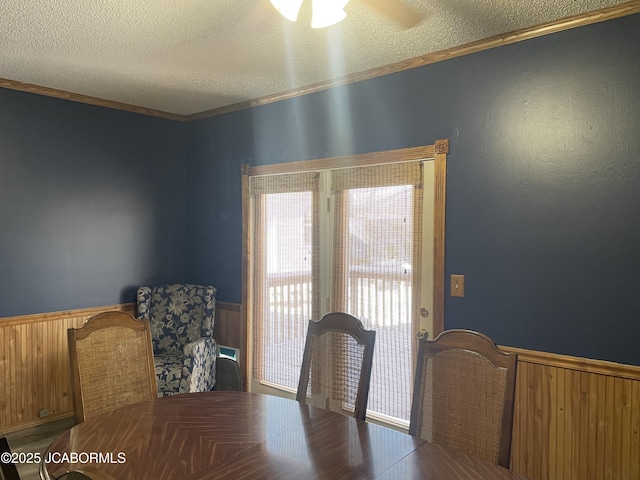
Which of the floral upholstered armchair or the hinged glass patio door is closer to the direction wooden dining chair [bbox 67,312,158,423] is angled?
the hinged glass patio door

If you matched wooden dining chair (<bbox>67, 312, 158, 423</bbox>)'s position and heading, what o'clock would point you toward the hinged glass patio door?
The hinged glass patio door is roughly at 10 o'clock from the wooden dining chair.

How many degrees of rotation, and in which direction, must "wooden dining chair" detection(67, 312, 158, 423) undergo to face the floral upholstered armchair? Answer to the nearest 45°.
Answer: approximately 135° to its left

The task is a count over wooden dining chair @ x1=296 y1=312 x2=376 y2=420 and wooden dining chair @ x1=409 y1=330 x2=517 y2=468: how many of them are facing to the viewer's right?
0

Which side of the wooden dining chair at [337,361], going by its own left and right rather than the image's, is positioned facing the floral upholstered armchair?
right

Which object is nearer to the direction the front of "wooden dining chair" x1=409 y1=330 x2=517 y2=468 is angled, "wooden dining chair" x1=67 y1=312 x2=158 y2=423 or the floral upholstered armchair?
the wooden dining chair

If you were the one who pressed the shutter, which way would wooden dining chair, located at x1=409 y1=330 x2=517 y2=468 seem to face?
facing the viewer and to the left of the viewer

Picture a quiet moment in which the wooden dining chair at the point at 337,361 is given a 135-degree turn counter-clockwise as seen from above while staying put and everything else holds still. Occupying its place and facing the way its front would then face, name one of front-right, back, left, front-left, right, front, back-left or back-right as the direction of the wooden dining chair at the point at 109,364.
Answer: back
